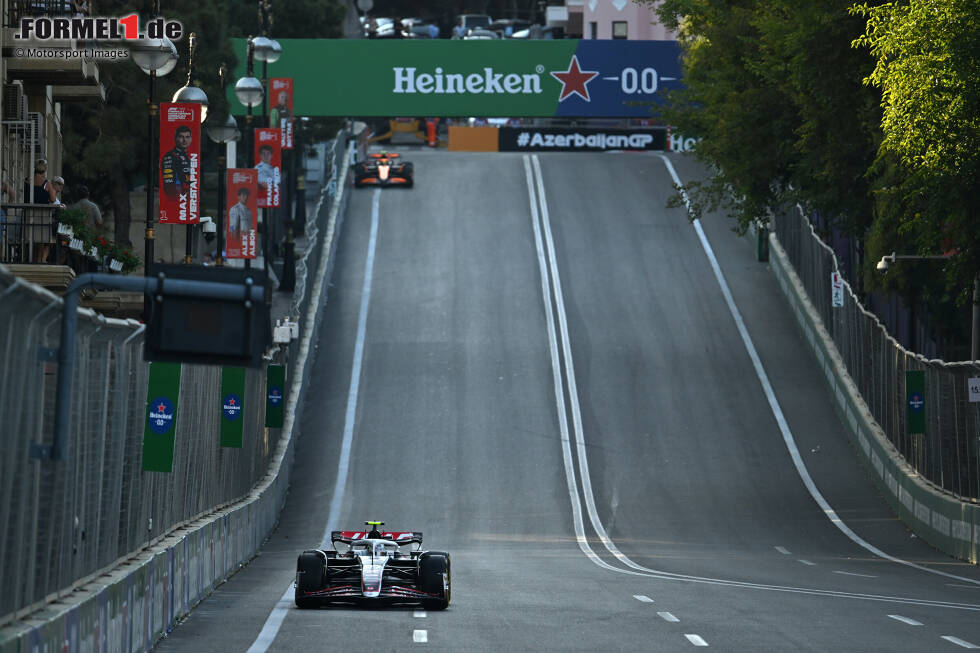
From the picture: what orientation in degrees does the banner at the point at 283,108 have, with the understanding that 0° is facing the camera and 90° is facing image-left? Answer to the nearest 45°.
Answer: approximately 0°

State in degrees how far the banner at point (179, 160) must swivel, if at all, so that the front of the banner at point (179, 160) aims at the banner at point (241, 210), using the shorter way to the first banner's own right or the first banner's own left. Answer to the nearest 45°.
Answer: approximately 180°

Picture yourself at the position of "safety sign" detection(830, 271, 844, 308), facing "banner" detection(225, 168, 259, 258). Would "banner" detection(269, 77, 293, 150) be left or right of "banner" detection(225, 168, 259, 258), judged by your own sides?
right

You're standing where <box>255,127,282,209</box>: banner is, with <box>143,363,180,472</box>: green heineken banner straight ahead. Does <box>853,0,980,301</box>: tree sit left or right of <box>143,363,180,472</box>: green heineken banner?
left

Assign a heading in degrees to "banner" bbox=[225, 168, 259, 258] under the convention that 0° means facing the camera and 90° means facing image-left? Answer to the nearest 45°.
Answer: approximately 0°

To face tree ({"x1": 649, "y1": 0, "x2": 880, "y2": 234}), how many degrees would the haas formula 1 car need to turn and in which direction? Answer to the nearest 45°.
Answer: approximately 135° to its left

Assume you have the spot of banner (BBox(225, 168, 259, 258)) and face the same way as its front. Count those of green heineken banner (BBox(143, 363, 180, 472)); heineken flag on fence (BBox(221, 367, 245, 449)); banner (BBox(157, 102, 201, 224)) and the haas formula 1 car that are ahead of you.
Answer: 4

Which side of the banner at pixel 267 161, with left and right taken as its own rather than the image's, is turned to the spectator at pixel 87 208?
front

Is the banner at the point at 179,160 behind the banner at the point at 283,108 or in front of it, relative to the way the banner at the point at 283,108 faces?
in front

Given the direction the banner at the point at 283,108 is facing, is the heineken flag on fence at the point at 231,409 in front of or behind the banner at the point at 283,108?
in front
